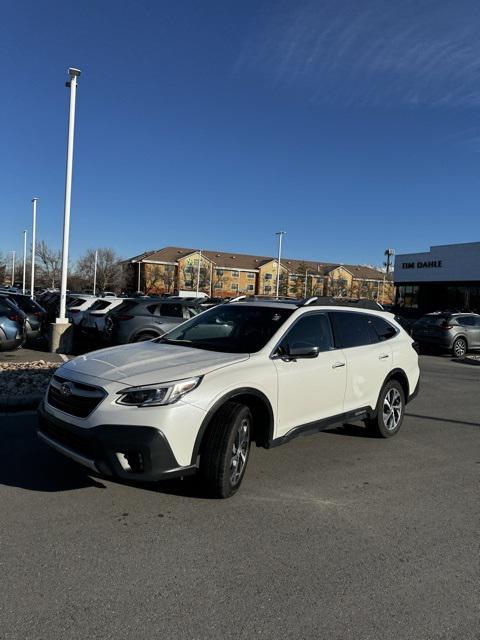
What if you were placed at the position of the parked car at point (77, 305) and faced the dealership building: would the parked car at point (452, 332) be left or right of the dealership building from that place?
right

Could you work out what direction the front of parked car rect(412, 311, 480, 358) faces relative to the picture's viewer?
facing away from the viewer and to the right of the viewer

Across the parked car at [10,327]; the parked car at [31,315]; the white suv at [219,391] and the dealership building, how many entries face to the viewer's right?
0

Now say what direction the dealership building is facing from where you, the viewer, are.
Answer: facing the viewer and to the left of the viewer

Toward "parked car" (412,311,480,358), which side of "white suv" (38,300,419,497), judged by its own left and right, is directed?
back

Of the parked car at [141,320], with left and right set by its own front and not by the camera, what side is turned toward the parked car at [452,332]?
front

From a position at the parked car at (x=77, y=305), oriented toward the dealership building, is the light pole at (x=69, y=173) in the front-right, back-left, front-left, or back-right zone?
back-right

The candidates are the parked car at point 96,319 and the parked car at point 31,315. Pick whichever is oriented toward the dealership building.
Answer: the parked car at point 96,319
